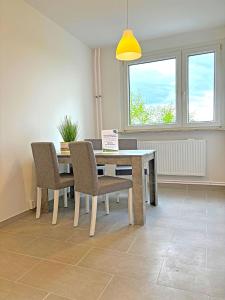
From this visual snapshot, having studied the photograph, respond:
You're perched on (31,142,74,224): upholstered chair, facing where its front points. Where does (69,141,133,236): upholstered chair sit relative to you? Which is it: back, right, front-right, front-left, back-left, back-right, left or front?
right

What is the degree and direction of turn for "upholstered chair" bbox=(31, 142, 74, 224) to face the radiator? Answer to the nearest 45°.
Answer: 0° — it already faces it

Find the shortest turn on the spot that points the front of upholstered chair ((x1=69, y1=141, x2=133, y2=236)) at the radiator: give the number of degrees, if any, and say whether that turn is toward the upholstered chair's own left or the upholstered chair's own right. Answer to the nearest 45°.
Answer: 0° — it already faces it

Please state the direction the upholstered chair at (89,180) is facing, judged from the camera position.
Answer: facing away from the viewer and to the right of the viewer

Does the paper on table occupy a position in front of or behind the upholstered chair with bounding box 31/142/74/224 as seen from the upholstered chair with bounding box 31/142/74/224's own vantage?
in front

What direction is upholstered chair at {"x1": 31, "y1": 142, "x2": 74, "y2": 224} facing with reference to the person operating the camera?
facing away from the viewer and to the right of the viewer

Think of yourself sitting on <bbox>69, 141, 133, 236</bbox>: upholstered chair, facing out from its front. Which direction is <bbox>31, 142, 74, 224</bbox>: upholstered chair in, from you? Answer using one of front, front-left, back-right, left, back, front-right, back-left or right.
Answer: left

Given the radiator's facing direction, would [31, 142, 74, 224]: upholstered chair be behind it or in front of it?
in front

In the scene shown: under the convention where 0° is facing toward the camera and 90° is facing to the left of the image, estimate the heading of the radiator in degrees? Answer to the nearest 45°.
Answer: approximately 0°

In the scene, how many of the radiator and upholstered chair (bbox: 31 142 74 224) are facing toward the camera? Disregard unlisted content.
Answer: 1

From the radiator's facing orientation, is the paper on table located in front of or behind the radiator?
in front

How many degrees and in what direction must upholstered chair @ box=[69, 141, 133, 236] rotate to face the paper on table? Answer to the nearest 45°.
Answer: approximately 45° to its left

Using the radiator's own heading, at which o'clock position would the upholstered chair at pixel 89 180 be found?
The upholstered chair is roughly at 1 o'clock from the radiator.
